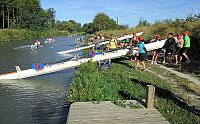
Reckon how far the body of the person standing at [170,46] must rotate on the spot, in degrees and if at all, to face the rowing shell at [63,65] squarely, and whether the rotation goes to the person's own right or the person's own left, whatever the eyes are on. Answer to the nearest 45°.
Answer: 0° — they already face it

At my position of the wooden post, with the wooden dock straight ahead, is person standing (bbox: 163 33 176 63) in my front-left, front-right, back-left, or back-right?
back-right

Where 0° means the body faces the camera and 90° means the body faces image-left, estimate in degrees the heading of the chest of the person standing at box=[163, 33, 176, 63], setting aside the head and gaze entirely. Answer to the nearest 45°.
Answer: approximately 90°

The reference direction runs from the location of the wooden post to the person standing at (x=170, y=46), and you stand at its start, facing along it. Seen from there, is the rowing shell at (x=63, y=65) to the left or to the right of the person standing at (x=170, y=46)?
left

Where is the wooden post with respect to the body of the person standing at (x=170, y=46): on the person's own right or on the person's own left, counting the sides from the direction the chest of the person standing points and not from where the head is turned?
on the person's own left
